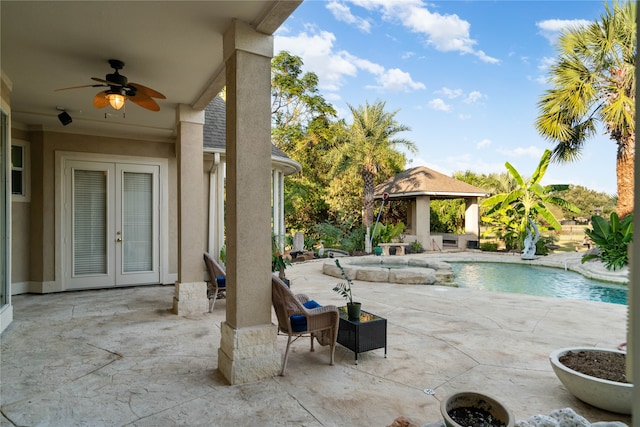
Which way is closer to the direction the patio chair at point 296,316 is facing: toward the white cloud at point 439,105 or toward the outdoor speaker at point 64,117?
the white cloud

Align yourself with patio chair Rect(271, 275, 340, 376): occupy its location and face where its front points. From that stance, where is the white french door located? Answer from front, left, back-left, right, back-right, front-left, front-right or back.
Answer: left

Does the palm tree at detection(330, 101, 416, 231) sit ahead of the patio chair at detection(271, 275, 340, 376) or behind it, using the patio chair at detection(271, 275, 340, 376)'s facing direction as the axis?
ahead

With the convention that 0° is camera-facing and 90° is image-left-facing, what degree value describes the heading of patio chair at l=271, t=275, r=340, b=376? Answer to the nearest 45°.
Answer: approximately 225°

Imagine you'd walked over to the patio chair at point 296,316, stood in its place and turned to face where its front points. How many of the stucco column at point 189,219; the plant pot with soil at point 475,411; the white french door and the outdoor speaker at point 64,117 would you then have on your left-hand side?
3
